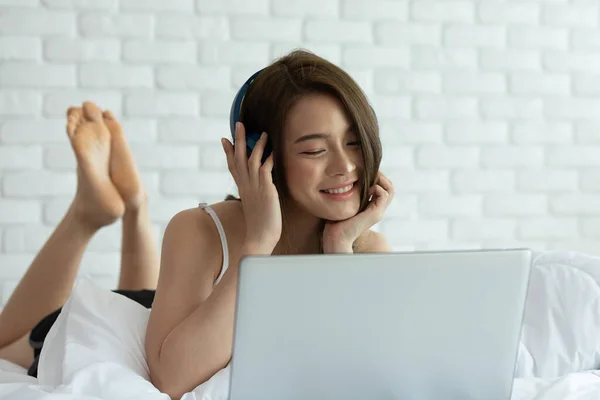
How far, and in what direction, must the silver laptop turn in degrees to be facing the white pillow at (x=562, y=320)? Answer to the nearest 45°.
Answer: approximately 45° to its right

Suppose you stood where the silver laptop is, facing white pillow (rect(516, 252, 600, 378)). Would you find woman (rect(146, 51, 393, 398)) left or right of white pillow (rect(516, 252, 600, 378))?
left

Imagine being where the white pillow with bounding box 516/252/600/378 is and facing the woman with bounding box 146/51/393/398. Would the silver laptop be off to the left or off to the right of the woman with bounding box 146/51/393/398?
left

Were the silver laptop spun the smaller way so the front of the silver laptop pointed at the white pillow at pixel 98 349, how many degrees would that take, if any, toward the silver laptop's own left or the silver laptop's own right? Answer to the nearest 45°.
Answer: approximately 45° to the silver laptop's own left

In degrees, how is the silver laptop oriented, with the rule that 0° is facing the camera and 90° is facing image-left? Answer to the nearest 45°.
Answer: approximately 180°
